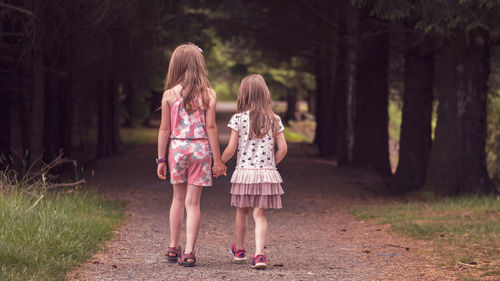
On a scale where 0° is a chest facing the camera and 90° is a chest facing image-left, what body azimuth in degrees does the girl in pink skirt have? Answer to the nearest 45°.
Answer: approximately 180°

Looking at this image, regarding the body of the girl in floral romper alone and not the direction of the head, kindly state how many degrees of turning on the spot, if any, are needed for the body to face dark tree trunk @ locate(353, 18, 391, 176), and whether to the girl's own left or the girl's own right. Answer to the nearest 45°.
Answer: approximately 45° to the girl's own right

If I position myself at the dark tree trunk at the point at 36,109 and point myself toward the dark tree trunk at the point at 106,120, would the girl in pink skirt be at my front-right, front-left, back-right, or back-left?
back-right

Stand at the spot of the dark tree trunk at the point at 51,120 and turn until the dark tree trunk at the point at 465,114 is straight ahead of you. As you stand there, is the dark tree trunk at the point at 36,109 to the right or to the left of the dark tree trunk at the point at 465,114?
right

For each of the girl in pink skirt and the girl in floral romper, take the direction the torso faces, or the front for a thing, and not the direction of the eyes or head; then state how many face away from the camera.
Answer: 2

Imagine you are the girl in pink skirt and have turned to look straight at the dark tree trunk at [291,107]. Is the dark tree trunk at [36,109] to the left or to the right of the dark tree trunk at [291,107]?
left

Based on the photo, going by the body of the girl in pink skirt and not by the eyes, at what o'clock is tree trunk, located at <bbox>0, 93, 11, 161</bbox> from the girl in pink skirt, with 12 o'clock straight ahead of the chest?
The tree trunk is roughly at 11 o'clock from the girl in pink skirt.

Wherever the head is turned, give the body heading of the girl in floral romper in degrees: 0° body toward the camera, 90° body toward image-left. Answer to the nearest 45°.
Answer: approximately 180°

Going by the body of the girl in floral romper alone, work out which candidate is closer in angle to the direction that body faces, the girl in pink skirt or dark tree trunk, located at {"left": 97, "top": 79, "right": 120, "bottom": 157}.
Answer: the dark tree trunk
